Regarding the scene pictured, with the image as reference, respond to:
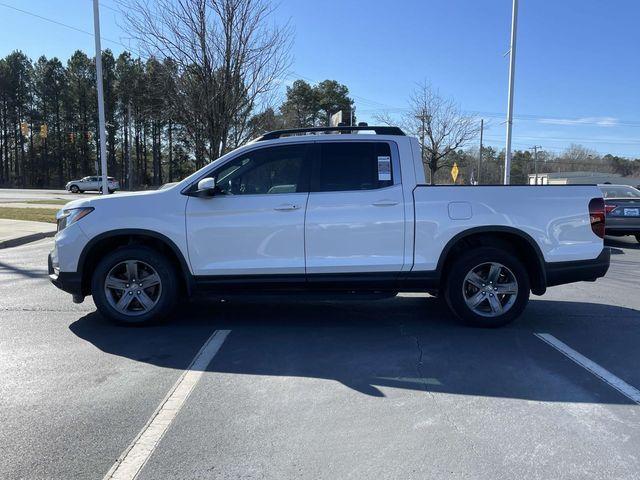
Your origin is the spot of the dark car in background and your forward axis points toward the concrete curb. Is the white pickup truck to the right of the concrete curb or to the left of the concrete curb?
left

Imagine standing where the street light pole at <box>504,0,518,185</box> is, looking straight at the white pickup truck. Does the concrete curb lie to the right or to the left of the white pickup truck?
right

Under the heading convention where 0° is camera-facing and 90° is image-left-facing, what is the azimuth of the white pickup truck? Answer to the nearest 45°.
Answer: approximately 90°

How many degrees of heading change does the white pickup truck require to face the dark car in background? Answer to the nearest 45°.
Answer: approximately 135° to its right

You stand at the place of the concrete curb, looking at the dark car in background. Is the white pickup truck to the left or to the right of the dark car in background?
right

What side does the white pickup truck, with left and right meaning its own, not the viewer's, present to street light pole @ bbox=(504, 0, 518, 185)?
right

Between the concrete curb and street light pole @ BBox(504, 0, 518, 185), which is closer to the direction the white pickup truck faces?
the concrete curb

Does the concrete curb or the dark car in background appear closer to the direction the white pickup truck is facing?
the concrete curb

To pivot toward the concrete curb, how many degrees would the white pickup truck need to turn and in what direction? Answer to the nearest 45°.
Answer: approximately 45° to its right
